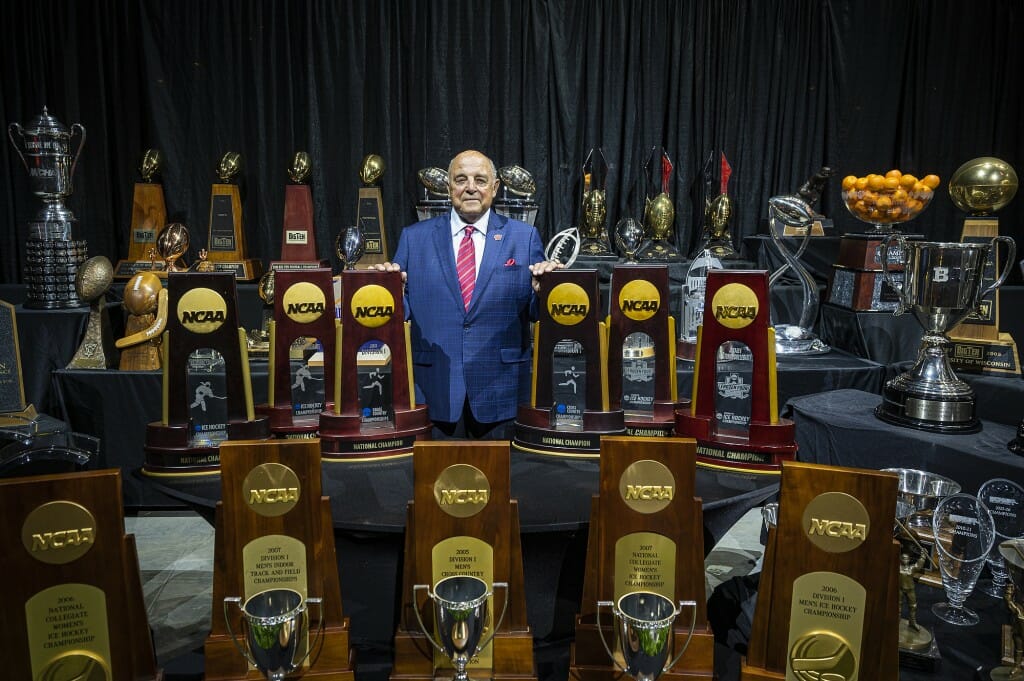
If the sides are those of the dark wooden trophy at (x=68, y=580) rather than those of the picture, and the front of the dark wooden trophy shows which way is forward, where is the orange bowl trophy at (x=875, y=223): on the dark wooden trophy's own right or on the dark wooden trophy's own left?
on the dark wooden trophy's own left

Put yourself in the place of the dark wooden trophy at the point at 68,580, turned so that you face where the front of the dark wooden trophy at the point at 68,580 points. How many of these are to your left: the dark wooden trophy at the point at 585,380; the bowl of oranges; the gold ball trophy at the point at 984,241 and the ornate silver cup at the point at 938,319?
4

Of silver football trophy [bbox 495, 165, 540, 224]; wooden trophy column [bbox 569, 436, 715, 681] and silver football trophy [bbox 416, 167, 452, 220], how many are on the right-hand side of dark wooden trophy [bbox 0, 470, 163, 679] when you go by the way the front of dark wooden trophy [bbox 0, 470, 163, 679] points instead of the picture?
0

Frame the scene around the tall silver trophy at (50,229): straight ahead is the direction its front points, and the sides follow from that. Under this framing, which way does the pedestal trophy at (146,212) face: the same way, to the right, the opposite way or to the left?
the same way

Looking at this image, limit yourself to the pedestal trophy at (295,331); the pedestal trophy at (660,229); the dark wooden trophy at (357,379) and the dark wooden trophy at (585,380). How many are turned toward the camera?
4

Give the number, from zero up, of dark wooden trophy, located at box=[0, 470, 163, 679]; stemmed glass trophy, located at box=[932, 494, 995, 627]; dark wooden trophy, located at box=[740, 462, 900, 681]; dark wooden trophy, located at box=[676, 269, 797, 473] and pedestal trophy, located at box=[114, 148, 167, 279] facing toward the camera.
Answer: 5

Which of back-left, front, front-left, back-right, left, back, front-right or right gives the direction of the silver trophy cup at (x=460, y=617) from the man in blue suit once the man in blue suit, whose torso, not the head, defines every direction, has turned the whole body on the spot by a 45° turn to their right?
front-left

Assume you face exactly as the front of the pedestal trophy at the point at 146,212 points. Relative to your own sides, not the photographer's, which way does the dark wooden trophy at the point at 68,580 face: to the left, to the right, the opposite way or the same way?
the same way

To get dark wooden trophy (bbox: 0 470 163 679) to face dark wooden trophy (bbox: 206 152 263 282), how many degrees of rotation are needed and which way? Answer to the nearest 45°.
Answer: approximately 180°

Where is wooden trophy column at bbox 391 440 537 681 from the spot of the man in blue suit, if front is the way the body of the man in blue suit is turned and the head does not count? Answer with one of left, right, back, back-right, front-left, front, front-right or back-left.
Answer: front

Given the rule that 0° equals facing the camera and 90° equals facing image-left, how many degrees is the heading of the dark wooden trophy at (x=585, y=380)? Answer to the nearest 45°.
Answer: approximately 0°

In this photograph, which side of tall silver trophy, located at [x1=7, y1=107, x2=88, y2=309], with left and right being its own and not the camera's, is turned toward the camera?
front

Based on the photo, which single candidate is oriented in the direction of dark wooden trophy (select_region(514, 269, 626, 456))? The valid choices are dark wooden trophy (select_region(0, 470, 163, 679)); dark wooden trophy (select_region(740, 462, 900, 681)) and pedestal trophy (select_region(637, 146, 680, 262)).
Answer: the pedestal trophy

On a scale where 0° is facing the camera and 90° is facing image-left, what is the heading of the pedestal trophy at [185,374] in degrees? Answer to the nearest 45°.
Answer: approximately 0°

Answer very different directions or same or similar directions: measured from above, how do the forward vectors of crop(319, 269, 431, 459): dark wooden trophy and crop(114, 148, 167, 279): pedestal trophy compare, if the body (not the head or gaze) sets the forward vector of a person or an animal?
same or similar directions

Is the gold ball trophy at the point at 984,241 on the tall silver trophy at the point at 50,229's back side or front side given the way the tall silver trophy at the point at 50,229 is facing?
on the front side

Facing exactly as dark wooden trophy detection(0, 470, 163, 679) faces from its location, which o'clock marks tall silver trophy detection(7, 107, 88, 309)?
The tall silver trophy is roughly at 6 o'clock from the dark wooden trophy.

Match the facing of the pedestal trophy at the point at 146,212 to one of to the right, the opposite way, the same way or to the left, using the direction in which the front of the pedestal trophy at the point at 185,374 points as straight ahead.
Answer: the same way

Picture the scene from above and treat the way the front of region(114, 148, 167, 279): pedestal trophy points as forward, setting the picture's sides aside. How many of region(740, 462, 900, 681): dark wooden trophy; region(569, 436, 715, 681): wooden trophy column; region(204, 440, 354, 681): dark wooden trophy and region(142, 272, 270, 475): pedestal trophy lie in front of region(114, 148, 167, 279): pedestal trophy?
4
